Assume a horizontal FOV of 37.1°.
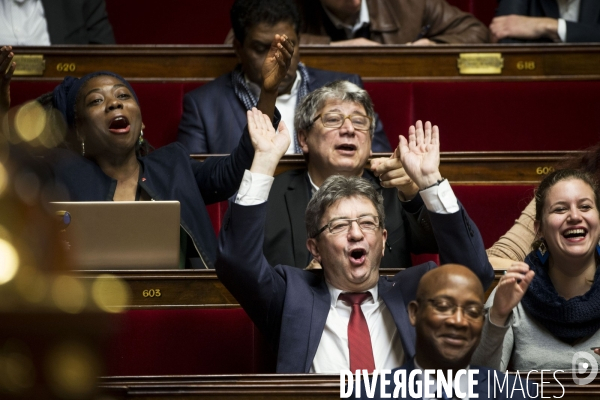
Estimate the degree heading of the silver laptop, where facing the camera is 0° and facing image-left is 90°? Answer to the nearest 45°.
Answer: approximately 180°

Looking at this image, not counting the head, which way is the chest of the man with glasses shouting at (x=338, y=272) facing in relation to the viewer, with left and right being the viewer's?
facing the viewer

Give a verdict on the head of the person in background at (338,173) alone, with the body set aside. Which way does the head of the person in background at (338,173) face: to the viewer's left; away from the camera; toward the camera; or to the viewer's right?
toward the camera

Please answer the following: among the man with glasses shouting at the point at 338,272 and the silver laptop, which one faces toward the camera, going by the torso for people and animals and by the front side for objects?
the man with glasses shouting

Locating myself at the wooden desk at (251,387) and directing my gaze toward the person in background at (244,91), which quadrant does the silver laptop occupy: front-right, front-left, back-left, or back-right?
front-left

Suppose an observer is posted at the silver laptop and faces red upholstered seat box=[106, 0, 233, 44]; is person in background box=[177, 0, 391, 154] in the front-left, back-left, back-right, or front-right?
front-right

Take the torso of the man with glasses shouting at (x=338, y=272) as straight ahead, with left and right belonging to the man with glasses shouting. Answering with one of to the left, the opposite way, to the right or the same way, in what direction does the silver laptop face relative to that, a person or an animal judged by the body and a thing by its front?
the opposite way

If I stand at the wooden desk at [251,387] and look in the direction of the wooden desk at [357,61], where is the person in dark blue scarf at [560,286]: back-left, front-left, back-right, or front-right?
front-right

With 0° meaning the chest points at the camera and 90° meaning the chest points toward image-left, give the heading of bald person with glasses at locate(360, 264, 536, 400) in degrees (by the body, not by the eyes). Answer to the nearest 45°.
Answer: approximately 315°
